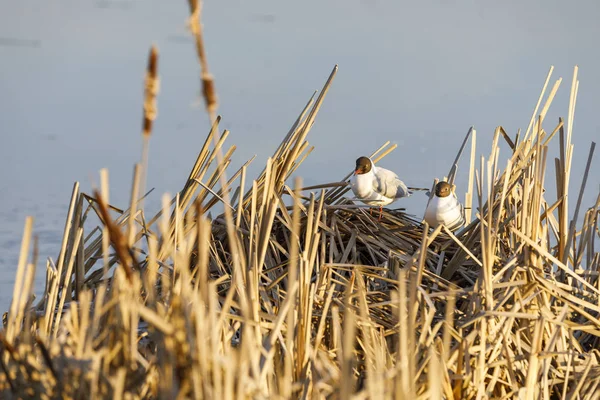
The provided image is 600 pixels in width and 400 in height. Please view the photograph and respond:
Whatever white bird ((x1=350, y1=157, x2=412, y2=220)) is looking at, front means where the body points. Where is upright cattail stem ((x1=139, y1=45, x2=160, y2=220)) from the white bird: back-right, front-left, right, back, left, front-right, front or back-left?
front-left

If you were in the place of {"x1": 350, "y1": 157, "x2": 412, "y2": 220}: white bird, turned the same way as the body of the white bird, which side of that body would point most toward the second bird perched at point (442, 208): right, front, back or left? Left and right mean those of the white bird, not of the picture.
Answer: left

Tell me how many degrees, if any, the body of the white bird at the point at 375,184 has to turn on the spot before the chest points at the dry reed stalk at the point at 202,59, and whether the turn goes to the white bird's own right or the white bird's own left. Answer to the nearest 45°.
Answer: approximately 45° to the white bird's own left
